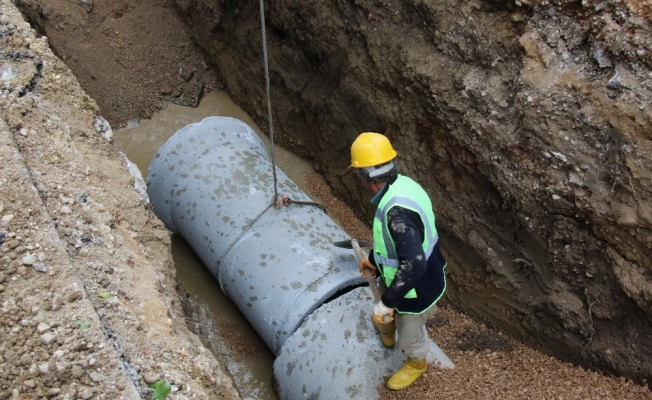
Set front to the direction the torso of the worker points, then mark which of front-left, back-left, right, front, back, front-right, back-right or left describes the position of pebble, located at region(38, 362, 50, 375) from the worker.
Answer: front-left

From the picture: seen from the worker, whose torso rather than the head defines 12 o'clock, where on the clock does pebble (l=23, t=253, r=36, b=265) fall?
The pebble is roughly at 11 o'clock from the worker.

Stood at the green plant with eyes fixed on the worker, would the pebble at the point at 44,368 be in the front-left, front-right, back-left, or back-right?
back-left

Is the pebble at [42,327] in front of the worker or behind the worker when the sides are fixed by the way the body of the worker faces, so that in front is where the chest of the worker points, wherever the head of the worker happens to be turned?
in front

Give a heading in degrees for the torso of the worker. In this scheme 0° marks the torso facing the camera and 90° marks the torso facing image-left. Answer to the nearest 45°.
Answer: approximately 90°

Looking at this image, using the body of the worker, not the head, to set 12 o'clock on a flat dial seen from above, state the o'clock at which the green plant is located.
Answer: The green plant is roughly at 10 o'clock from the worker.
